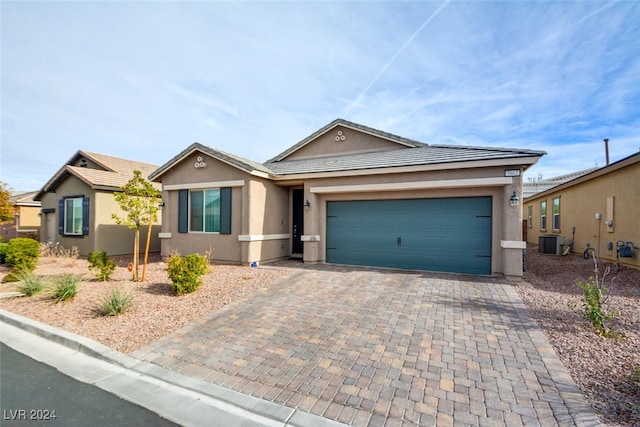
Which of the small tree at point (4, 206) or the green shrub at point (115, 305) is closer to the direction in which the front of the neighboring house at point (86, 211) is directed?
the green shrub

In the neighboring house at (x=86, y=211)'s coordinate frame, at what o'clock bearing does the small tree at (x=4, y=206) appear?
The small tree is roughly at 3 o'clock from the neighboring house.

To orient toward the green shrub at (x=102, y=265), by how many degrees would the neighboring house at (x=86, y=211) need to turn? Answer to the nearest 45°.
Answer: approximately 45° to its left

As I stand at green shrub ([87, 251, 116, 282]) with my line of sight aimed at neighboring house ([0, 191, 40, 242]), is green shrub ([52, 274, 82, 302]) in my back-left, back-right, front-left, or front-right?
back-left

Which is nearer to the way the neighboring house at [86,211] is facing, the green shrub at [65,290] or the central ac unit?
the green shrub

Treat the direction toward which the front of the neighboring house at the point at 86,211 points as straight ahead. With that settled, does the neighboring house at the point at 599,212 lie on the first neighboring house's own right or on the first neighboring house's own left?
on the first neighboring house's own left

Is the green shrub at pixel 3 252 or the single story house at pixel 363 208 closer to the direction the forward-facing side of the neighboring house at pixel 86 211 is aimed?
the green shrub

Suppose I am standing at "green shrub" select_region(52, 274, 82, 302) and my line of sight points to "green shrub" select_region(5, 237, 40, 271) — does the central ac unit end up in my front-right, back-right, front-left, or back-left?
back-right

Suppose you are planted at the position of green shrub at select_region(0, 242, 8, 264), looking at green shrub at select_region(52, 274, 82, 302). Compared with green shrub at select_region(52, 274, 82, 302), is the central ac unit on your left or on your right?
left
